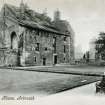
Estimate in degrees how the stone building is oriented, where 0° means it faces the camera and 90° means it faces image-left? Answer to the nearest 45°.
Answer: approximately 315°
